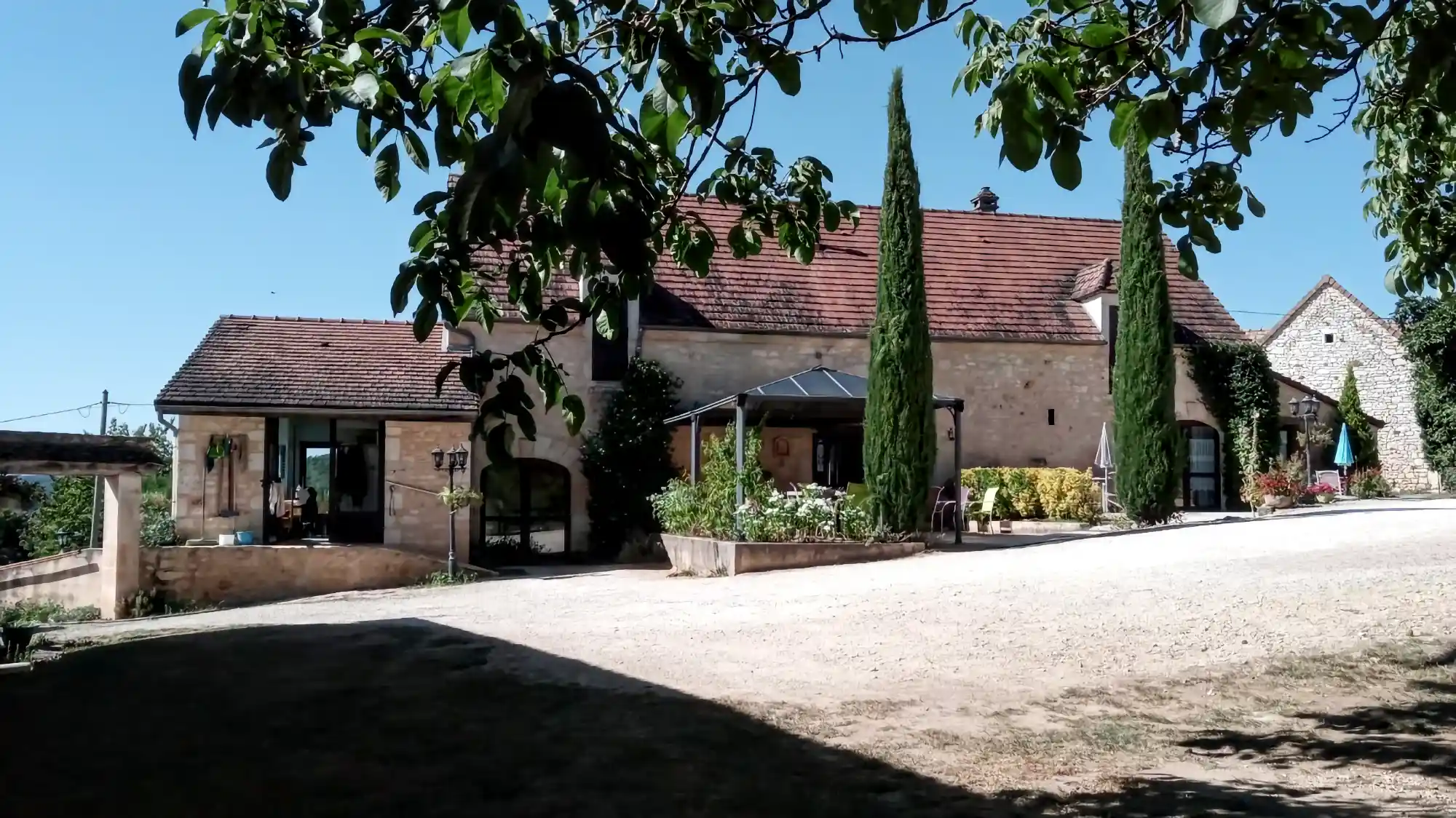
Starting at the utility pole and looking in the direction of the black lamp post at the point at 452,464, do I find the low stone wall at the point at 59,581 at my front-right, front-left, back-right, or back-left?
front-right

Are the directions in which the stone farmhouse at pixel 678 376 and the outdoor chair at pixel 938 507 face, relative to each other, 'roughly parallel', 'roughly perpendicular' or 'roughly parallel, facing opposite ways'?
roughly perpendicular

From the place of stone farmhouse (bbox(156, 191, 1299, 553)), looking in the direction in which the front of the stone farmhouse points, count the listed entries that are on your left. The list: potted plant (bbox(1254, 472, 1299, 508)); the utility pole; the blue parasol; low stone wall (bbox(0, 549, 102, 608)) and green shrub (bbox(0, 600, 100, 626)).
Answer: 2

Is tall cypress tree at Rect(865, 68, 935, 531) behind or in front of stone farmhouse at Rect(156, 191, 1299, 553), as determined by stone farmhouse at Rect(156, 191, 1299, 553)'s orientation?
in front

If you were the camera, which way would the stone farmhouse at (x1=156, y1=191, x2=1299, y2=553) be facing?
facing the viewer

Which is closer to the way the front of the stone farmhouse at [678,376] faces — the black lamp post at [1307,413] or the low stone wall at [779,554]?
the low stone wall

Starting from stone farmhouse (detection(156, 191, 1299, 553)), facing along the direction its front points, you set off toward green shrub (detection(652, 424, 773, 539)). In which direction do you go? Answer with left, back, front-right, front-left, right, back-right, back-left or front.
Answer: front

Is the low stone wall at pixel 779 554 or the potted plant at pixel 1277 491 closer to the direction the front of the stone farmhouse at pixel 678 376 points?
the low stone wall

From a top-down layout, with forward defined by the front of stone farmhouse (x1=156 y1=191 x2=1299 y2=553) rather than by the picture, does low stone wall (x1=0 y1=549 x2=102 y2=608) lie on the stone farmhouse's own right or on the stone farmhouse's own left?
on the stone farmhouse's own right

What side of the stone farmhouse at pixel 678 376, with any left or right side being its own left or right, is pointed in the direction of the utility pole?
right

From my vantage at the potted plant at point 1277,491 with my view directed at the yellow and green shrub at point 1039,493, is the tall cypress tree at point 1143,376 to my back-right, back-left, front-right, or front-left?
front-left

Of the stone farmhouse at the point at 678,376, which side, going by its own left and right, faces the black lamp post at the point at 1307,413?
left

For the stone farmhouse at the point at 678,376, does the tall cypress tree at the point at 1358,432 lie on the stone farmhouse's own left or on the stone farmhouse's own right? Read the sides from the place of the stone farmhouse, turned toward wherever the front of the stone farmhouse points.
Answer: on the stone farmhouse's own left
